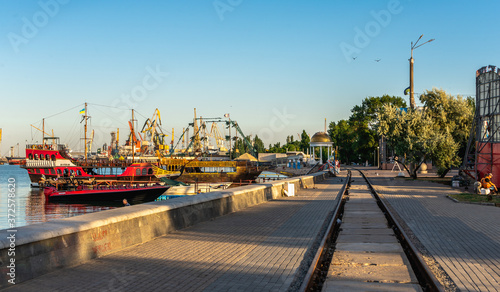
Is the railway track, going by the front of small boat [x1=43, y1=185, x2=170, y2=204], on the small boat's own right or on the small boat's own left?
on the small boat's own right

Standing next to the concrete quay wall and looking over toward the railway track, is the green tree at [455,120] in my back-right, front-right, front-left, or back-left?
front-left

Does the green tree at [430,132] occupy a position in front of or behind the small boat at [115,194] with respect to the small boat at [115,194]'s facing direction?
in front

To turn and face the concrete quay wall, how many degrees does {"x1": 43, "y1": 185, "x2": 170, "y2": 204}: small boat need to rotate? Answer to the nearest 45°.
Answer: approximately 90° to its right

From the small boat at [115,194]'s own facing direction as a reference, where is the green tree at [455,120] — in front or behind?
in front
